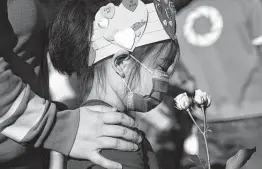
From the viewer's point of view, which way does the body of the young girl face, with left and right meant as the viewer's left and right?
facing to the right of the viewer
